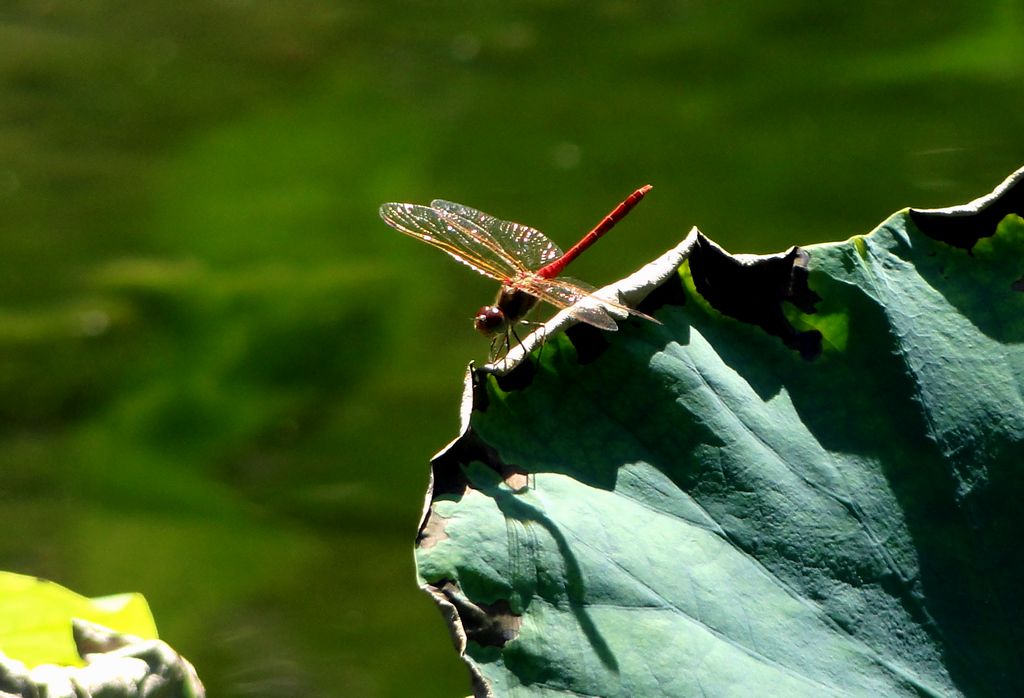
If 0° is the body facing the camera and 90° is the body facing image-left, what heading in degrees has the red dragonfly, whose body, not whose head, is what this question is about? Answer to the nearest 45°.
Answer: approximately 45°
